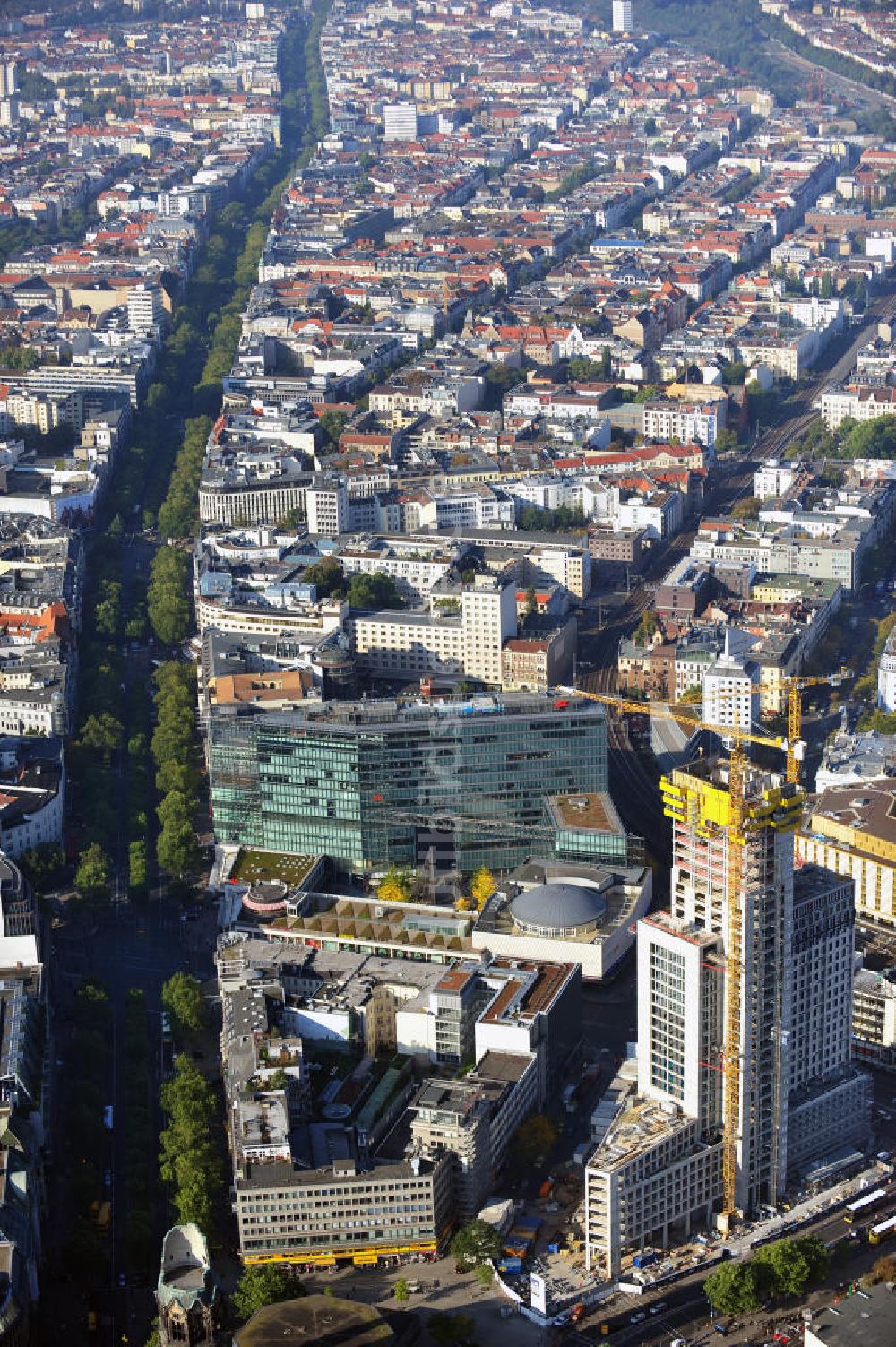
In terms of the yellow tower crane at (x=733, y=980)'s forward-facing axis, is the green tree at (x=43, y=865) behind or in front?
in front

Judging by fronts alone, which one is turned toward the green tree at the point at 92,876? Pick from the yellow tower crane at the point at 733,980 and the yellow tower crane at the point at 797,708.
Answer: the yellow tower crane at the point at 733,980

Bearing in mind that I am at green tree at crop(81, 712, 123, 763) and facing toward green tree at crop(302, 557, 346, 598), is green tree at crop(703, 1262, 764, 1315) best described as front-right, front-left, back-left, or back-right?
back-right

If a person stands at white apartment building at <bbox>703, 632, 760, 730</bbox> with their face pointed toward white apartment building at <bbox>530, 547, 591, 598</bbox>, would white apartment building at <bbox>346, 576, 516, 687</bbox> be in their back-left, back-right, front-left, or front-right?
front-left

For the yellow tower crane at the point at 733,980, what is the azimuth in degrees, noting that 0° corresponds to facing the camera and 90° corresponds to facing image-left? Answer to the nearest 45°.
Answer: approximately 135°
